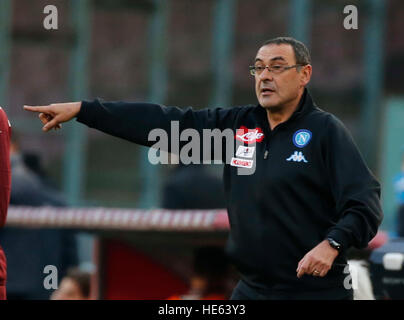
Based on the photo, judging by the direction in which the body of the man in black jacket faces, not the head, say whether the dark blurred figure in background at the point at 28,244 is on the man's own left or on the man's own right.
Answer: on the man's own right

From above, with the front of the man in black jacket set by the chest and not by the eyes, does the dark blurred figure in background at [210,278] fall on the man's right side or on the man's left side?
on the man's right side

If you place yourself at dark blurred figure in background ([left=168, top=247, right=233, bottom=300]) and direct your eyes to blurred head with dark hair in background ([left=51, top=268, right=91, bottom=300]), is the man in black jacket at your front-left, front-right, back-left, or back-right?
back-left

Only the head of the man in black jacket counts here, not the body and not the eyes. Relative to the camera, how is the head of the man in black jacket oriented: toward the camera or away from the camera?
toward the camera

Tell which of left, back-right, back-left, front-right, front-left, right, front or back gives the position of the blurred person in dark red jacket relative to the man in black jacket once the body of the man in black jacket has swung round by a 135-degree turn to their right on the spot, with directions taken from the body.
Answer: left

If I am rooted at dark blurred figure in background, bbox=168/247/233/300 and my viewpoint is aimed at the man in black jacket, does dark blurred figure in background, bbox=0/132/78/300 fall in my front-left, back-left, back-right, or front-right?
back-right

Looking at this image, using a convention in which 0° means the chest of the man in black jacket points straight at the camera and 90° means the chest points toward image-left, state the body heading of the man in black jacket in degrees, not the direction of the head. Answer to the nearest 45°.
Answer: approximately 45°

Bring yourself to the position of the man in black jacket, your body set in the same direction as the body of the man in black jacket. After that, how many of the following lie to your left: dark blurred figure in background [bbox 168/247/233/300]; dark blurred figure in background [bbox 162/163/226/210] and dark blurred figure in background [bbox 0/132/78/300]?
0

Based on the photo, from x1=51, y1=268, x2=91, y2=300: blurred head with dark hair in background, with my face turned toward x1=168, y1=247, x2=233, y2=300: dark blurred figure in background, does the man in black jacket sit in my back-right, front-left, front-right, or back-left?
front-right

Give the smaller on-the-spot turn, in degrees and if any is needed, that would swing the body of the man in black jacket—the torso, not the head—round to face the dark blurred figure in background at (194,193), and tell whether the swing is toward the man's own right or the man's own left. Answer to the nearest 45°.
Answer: approximately 135° to the man's own right

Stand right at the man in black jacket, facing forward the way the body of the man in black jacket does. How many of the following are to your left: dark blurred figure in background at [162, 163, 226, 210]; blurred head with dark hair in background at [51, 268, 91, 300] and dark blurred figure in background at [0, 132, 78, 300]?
0

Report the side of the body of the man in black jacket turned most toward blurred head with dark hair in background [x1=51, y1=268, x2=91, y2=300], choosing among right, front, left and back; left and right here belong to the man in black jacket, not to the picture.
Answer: right
